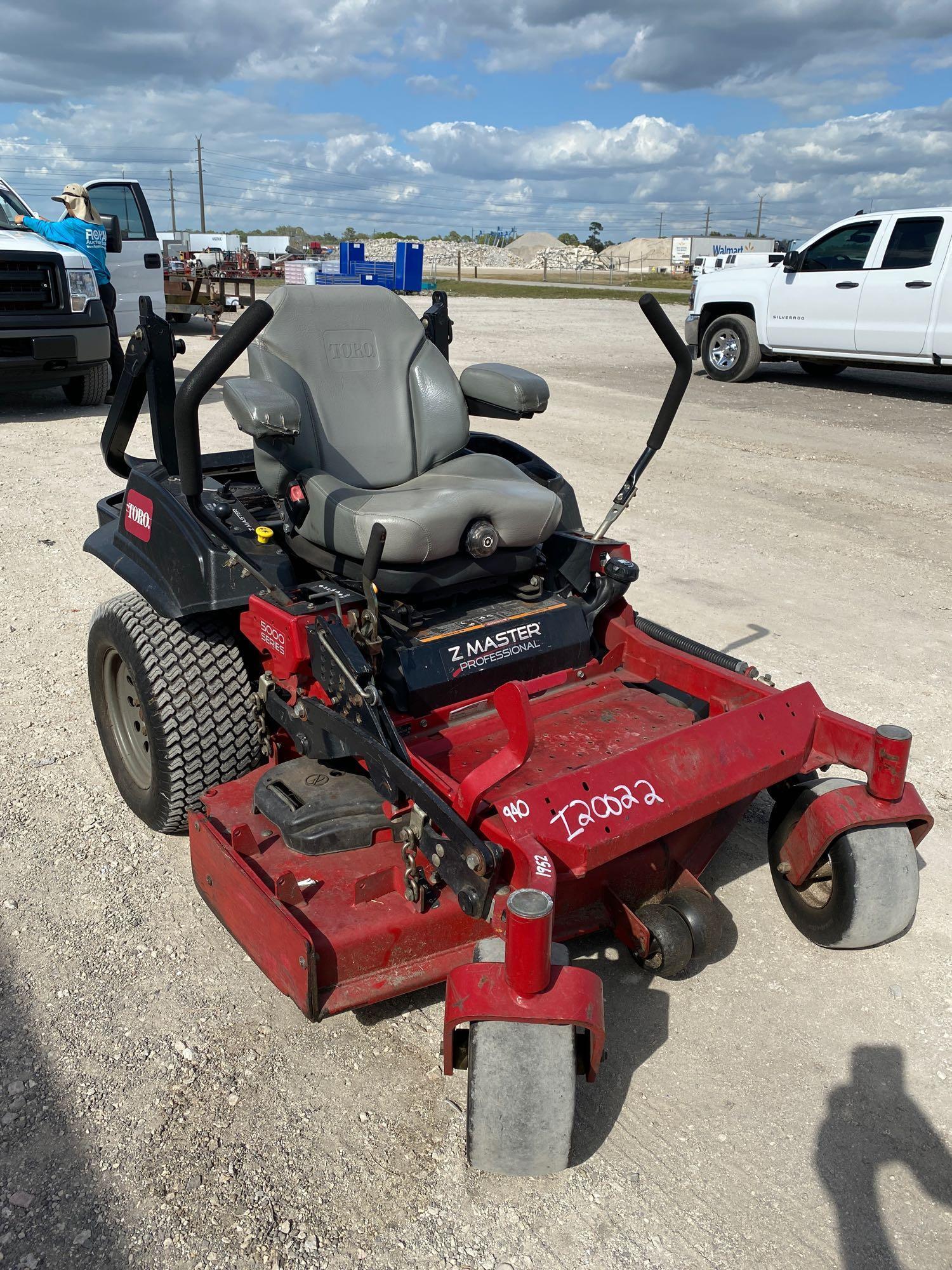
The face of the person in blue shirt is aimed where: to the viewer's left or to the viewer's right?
to the viewer's left

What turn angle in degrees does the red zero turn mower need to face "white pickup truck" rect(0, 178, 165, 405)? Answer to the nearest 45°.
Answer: approximately 180°

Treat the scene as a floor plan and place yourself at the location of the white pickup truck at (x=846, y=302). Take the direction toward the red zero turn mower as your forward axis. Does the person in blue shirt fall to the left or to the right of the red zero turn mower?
right

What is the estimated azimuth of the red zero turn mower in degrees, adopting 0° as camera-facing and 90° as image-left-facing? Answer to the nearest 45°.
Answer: approximately 315°

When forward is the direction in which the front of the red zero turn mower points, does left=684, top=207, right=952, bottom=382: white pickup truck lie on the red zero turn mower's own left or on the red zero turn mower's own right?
on the red zero turn mower's own left

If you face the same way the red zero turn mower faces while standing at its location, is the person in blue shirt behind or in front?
behind
